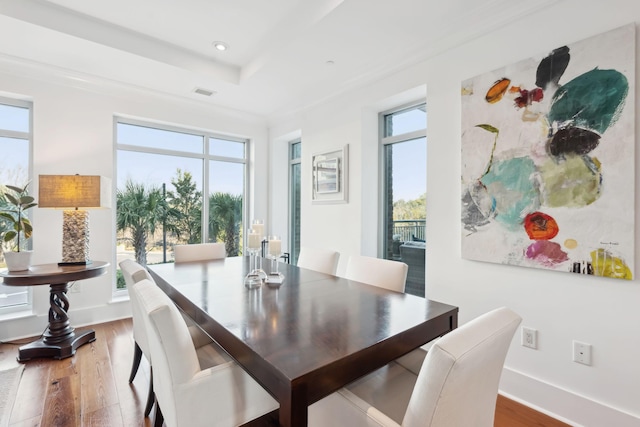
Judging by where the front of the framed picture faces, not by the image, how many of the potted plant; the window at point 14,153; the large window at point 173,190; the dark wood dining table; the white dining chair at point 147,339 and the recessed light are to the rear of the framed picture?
0

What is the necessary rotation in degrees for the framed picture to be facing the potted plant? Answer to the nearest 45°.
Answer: approximately 45° to its right

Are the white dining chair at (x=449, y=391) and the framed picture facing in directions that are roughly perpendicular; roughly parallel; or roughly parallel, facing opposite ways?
roughly perpendicular

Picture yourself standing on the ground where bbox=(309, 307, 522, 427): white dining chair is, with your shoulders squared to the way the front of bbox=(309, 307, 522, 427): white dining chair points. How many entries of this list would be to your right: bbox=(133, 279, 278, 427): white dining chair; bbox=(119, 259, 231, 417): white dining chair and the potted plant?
0

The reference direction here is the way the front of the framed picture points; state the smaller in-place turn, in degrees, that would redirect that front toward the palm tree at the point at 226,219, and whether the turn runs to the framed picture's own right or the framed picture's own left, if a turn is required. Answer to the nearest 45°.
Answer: approximately 90° to the framed picture's own right

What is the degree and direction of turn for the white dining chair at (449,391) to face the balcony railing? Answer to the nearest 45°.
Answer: approximately 45° to its right

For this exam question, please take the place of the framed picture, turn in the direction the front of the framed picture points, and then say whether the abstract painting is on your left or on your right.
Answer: on your left

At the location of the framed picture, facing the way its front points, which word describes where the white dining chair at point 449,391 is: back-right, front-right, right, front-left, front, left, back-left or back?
front-left

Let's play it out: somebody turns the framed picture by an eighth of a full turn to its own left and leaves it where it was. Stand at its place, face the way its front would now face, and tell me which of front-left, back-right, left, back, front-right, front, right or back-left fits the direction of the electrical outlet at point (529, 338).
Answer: front-left

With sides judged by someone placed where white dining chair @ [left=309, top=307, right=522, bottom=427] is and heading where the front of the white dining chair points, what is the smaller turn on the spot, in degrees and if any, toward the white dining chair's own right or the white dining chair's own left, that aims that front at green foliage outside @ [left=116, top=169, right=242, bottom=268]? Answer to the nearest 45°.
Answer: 0° — it already faces it

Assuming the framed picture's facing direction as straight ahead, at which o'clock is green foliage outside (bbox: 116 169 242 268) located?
The green foliage outside is roughly at 2 o'clock from the framed picture.

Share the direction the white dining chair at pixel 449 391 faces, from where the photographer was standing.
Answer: facing away from the viewer and to the left of the viewer

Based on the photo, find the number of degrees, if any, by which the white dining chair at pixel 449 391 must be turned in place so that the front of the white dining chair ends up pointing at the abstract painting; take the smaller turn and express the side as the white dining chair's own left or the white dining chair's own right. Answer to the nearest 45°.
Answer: approximately 90° to the white dining chair's own right

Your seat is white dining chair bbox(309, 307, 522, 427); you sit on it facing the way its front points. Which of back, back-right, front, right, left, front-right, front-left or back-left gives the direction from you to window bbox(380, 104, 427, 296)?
front-right

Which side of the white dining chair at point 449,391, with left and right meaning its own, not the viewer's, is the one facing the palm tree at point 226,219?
front

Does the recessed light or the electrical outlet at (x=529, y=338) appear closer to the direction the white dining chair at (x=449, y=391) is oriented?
the recessed light
